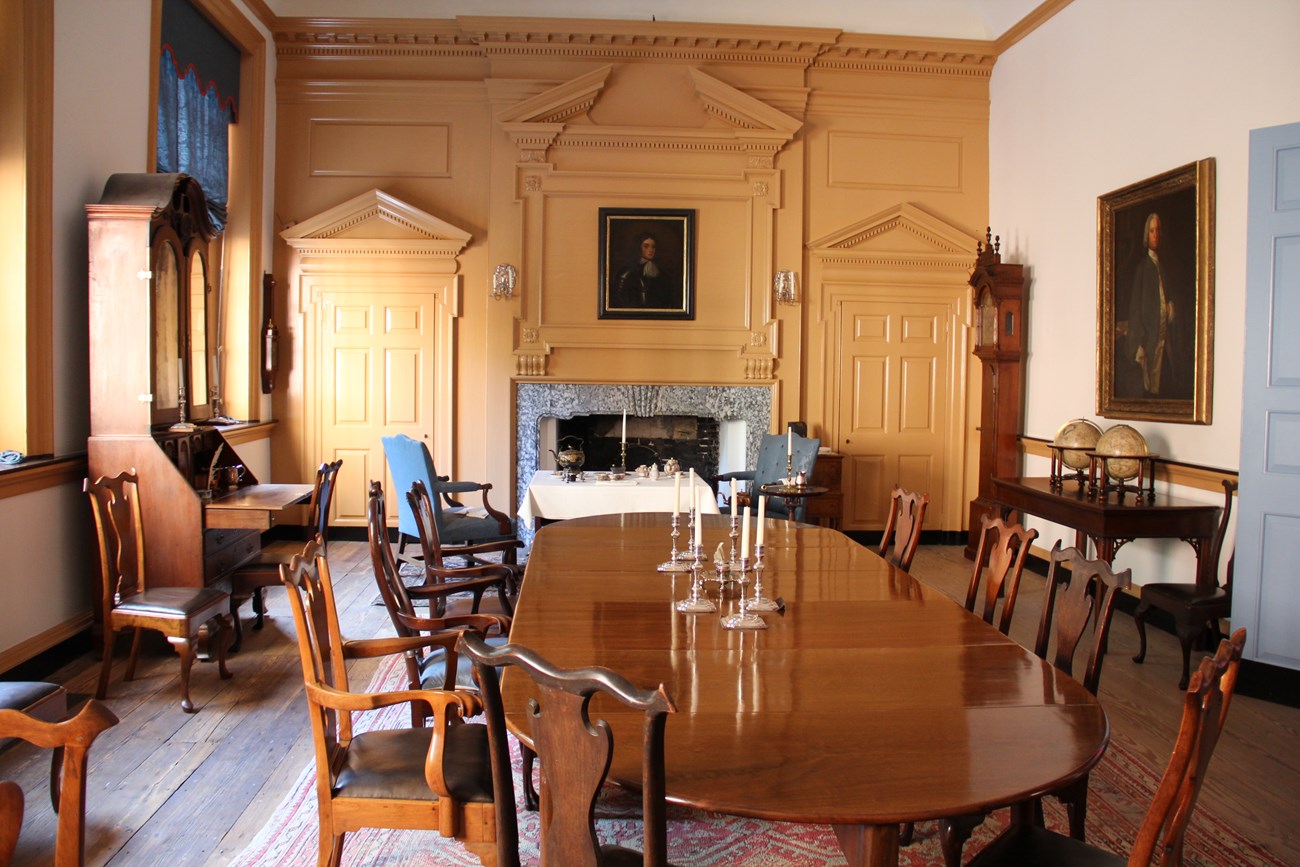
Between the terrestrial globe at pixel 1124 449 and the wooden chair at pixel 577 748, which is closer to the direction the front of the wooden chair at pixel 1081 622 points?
the wooden chair

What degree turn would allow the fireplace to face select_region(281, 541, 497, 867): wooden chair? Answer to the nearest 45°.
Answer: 0° — it already faces it

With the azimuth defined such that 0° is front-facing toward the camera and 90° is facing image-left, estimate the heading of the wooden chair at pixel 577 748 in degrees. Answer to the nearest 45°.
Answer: approximately 225°

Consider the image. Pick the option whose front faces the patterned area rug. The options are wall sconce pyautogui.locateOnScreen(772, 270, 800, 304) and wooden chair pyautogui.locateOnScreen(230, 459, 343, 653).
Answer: the wall sconce

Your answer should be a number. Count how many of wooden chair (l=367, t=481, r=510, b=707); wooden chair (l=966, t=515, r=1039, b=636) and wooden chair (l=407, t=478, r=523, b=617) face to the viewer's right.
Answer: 2

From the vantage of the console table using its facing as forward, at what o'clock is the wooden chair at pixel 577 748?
The wooden chair is roughly at 11 o'clock from the console table.

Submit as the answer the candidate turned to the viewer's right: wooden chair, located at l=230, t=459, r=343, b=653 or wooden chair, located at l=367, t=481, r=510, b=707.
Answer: wooden chair, located at l=367, t=481, r=510, b=707

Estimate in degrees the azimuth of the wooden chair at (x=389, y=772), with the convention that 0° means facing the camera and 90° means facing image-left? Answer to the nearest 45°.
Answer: approximately 270°

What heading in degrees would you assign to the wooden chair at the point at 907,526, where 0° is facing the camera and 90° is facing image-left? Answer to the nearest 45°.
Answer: approximately 45°

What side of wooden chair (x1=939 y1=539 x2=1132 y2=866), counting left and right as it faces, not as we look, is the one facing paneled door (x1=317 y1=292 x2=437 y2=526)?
right

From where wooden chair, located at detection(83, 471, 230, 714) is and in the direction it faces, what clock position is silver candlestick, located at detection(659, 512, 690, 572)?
The silver candlestick is roughly at 12 o'clock from the wooden chair.

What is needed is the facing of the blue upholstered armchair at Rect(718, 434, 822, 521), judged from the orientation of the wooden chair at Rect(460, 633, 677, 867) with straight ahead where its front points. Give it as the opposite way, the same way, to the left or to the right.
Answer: the opposite way

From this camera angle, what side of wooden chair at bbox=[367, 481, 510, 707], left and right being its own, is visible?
right

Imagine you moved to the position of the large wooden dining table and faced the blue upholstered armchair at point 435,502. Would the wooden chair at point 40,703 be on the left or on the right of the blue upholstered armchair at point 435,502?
left

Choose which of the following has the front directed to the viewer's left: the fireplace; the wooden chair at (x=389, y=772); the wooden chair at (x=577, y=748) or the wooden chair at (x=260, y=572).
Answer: the wooden chair at (x=260, y=572)

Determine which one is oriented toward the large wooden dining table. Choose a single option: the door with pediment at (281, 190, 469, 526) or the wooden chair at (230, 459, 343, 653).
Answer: the door with pediment
